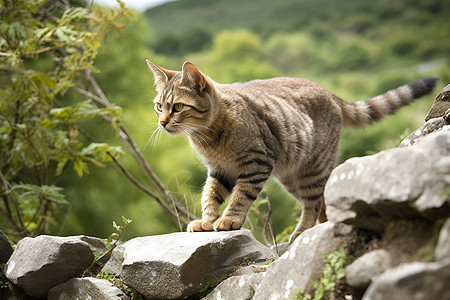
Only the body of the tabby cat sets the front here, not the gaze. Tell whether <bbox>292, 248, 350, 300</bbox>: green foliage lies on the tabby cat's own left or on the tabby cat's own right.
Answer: on the tabby cat's own left

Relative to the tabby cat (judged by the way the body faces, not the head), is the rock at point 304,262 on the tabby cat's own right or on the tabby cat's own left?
on the tabby cat's own left

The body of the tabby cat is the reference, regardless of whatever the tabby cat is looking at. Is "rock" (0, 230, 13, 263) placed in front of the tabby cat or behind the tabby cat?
in front

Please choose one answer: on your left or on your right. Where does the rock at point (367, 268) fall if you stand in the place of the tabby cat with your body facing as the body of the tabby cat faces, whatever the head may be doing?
on your left

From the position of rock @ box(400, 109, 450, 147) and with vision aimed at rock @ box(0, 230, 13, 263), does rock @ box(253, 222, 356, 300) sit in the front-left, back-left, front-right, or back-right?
front-left

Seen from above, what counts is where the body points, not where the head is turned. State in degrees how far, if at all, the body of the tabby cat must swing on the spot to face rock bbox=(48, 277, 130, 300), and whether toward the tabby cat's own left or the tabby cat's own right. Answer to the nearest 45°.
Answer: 0° — it already faces it

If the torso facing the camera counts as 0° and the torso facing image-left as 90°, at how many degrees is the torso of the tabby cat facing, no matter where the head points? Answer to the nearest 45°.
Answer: approximately 45°

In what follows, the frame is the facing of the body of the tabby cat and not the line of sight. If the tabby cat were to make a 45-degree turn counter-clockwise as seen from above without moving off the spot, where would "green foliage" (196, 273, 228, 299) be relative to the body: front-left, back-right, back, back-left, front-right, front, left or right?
front

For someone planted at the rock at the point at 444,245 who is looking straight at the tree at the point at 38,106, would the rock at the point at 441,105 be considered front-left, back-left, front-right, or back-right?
front-right

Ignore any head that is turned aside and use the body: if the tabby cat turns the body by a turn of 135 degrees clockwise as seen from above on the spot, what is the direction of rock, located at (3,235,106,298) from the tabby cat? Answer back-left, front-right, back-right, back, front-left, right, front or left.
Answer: back-left

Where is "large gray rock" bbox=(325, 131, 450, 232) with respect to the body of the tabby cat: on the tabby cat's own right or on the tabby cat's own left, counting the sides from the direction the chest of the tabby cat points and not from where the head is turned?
on the tabby cat's own left

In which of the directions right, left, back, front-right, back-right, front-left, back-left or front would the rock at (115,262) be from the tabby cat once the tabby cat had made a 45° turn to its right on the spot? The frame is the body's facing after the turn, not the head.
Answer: front-left

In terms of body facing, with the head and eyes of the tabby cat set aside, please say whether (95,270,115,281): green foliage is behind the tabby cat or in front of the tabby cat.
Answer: in front
